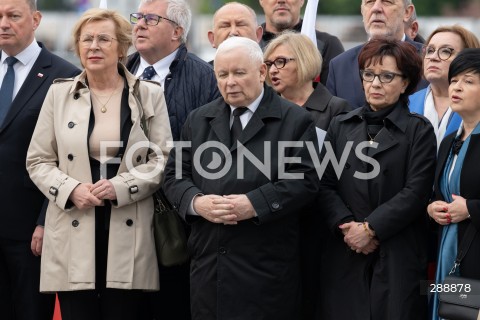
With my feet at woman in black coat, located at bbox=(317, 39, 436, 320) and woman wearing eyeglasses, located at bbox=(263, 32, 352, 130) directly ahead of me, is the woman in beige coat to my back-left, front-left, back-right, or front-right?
front-left

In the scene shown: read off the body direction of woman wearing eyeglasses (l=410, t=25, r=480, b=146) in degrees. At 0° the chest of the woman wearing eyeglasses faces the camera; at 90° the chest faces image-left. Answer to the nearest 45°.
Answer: approximately 45°

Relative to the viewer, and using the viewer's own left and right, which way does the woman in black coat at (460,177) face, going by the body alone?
facing the viewer and to the left of the viewer

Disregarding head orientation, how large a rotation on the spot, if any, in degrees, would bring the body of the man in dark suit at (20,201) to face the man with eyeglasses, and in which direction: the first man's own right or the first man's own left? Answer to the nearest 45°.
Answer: approximately 135° to the first man's own left

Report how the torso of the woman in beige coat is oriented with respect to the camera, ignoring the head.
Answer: toward the camera

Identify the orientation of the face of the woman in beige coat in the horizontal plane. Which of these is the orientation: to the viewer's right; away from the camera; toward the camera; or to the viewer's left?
toward the camera

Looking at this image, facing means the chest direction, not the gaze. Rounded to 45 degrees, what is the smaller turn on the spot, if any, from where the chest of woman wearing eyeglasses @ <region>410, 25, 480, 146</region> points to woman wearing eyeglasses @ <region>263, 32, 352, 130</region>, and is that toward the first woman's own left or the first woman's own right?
approximately 45° to the first woman's own right

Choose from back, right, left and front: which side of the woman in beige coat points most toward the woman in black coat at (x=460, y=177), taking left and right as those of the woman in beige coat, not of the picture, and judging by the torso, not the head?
left

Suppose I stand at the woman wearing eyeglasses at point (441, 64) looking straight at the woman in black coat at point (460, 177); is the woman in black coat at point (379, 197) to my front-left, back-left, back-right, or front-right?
front-right

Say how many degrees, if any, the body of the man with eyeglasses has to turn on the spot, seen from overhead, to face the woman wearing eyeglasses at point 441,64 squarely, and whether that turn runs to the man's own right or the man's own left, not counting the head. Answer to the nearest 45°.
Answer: approximately 135° to the man's own left

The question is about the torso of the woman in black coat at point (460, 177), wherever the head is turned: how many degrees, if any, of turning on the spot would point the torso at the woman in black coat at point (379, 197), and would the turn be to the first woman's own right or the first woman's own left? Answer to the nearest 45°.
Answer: approximately 45° to the first woman's own right

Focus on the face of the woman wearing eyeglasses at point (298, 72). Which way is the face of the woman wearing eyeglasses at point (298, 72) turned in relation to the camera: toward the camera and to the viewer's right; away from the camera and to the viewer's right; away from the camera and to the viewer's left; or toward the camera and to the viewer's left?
toward the camera and to the viewer's left

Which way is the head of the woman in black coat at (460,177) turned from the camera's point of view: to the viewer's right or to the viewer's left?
to the viewer's left
